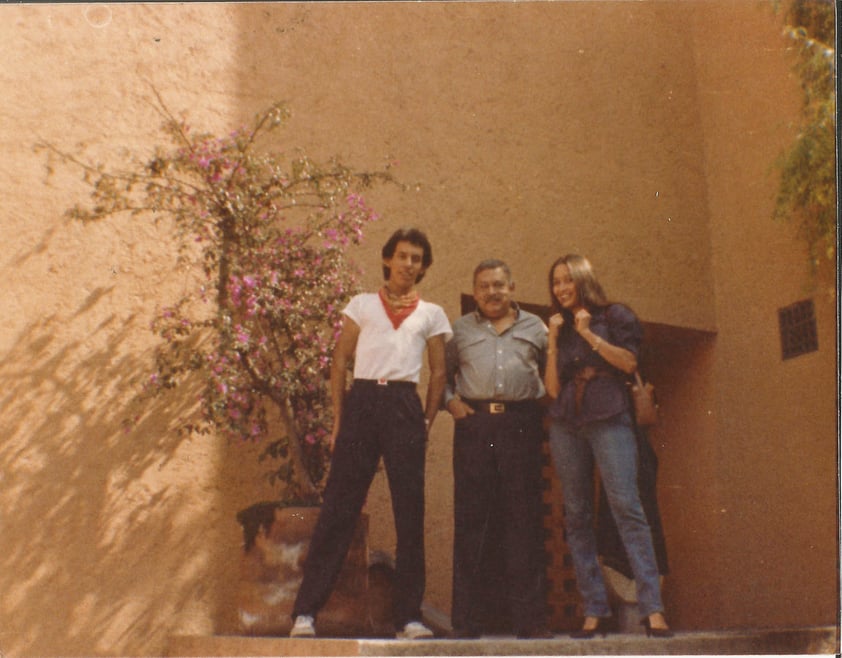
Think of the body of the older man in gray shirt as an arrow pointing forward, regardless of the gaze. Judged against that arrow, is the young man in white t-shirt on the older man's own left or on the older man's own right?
on the older man's own right

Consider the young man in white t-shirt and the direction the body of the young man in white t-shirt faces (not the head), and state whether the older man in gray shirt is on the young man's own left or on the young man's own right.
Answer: on the young man's own left

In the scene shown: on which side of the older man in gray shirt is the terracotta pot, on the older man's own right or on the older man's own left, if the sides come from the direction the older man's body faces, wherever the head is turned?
on the older man's own right

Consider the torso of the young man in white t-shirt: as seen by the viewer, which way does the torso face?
toward the camera

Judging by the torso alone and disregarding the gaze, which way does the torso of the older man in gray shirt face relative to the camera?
toward the camera

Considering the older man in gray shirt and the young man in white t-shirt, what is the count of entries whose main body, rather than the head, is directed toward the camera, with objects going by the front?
2
